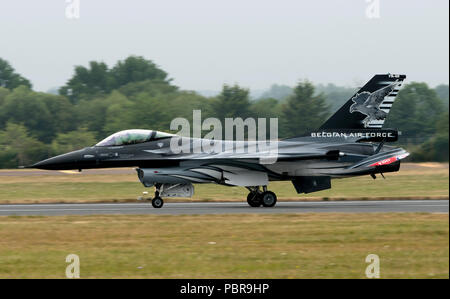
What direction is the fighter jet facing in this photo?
to the viewer's left
